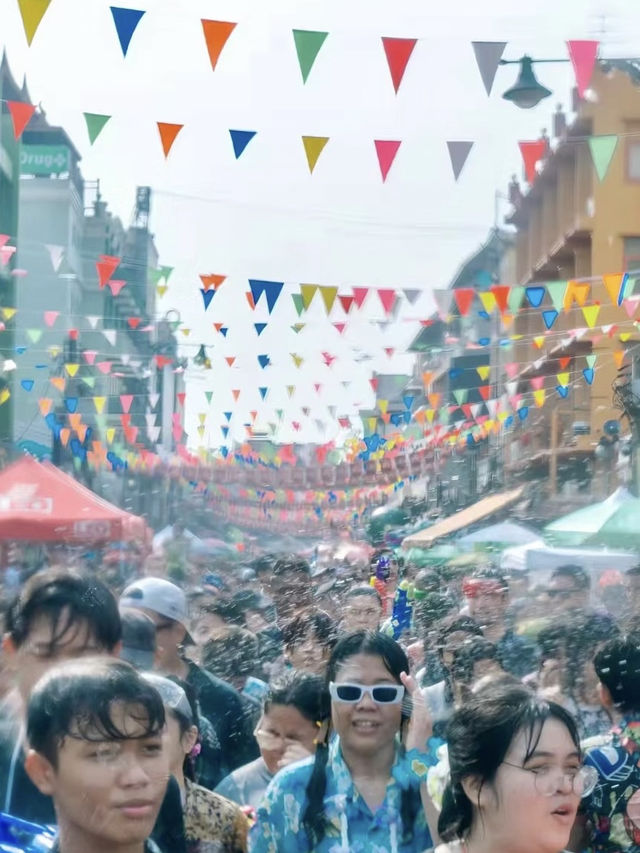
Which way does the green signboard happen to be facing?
toward the camera

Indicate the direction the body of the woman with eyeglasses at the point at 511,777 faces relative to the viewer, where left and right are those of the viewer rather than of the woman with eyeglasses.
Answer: facing the viewer and to the right of the viewer

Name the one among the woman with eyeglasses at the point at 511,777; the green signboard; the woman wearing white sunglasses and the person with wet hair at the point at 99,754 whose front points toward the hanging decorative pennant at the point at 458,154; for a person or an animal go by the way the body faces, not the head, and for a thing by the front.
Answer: the green signboard

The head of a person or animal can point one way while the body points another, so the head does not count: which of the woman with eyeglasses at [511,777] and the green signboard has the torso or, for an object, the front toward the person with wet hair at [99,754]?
the green signboard

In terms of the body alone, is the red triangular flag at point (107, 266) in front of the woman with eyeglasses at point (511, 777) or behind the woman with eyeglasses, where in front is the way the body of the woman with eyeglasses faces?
behind

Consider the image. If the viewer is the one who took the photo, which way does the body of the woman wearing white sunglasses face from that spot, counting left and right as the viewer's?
facing the viewer

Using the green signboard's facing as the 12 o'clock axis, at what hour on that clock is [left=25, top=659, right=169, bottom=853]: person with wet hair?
The person with wet hair is roughly at 12 o'clock from the green signboard.

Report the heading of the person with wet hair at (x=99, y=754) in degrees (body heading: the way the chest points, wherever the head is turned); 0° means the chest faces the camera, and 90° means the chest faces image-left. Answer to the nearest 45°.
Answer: approximately 315°
